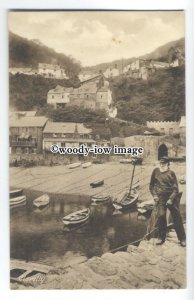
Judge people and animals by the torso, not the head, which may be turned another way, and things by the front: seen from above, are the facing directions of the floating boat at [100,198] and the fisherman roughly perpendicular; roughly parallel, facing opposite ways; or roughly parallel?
roughly perpendicular

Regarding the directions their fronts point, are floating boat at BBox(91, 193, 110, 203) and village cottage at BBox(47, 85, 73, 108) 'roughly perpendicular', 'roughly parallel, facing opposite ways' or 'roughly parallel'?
roughly perpendicular

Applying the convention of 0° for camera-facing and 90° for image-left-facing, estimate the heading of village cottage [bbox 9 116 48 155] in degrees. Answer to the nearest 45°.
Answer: approximately 0°
